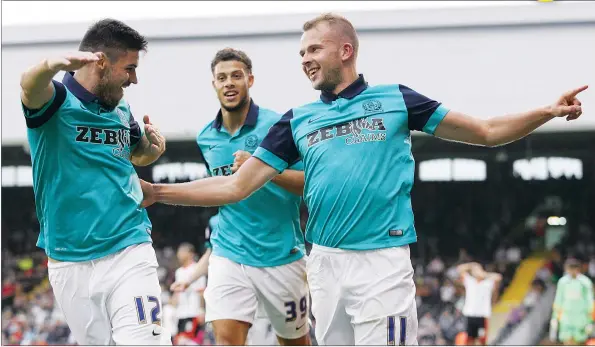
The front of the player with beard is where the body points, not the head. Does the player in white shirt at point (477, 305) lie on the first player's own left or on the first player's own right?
on the first player's own left

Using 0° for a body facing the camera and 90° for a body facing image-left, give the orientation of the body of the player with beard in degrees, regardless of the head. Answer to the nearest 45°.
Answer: approximately 315°

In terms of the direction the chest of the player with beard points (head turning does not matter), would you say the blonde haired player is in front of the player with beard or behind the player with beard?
in front

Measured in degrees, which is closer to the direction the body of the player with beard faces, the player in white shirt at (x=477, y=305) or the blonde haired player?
the blonde haired player

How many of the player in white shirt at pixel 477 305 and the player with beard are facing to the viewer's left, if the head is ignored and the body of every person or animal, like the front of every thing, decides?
0

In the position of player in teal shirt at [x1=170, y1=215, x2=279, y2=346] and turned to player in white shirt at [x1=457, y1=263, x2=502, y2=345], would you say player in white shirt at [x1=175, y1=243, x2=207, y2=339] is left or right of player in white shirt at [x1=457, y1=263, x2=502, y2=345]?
left
